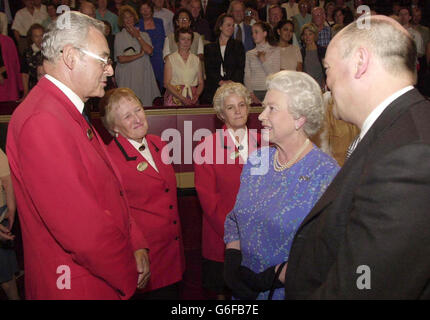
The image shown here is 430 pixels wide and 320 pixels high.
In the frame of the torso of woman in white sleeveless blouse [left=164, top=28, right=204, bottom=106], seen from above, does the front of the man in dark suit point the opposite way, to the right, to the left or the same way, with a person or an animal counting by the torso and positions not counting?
to the right

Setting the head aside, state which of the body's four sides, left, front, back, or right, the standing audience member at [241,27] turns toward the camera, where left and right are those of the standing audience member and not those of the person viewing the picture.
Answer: front

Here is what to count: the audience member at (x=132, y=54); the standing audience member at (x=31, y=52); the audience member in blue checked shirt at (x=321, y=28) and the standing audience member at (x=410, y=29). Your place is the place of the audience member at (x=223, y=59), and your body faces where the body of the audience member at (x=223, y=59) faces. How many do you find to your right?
2

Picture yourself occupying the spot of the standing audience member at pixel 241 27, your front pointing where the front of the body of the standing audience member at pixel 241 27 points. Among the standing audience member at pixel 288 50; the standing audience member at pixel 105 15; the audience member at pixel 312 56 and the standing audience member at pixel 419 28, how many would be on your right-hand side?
1

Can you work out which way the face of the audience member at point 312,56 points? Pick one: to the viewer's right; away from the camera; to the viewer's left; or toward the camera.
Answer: toward the camera

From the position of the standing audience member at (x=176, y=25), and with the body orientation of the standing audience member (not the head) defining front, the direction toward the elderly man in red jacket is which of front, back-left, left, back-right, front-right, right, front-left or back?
front

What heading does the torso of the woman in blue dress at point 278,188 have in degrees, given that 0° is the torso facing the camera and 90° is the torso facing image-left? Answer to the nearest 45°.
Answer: approximately 45°

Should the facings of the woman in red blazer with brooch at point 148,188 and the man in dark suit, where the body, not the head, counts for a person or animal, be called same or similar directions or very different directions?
very different directions

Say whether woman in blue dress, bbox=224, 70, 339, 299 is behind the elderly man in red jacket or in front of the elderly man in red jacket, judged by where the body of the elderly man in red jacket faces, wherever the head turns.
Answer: in front

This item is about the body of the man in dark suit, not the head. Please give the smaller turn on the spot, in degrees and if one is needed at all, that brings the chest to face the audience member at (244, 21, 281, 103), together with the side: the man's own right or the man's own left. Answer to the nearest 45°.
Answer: approximately 90° to the man's own right

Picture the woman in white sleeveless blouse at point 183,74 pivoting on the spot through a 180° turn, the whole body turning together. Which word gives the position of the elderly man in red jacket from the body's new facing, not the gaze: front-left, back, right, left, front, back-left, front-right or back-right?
back

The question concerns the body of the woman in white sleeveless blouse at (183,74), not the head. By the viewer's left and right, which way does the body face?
facing the viewer

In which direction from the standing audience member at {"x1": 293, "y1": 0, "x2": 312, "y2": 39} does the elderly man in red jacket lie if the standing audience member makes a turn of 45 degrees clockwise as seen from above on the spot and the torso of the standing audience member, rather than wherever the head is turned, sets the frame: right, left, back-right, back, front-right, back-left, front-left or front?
front-left

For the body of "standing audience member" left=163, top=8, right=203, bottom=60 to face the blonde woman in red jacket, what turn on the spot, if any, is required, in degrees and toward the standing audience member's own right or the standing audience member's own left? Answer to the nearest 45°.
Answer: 0° — they already face them

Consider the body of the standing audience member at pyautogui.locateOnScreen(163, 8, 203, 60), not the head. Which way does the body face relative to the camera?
toward the camera

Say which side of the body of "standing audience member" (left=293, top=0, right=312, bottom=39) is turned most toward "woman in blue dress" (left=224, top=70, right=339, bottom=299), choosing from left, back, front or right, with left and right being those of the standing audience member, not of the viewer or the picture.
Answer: front

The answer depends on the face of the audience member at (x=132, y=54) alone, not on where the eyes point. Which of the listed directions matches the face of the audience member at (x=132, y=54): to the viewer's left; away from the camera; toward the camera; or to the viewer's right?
toward the camera

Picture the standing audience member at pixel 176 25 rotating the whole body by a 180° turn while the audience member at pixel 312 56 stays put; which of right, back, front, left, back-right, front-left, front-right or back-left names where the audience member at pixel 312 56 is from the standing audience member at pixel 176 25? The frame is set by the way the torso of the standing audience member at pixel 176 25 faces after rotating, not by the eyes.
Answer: right
